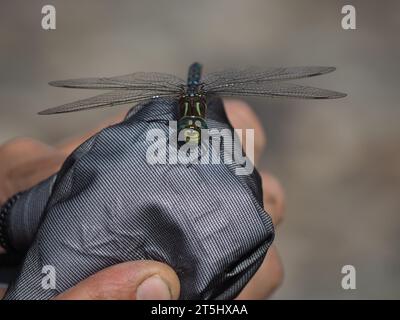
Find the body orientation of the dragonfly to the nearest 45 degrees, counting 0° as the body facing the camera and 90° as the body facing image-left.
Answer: approximately 0°
